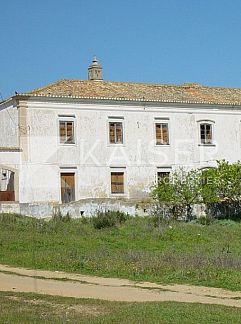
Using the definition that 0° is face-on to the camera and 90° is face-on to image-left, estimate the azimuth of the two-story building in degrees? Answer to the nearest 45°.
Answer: approximately 0°

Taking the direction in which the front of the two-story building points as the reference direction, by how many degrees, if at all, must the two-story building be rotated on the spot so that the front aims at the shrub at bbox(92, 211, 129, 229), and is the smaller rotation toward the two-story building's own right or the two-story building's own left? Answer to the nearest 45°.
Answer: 0° — it already faces it
